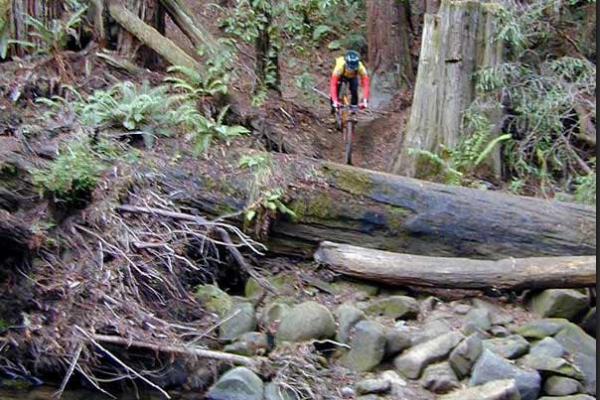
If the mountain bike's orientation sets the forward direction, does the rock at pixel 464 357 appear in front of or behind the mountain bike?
in front

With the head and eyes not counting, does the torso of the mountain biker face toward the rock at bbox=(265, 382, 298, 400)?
yes

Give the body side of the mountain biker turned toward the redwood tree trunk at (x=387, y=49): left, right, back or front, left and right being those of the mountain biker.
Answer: back

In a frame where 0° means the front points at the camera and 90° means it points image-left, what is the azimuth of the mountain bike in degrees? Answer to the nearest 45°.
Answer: approximately 0°

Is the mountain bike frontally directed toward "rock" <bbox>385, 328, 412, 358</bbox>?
yes

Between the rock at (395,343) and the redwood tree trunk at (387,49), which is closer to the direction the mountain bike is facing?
the rock

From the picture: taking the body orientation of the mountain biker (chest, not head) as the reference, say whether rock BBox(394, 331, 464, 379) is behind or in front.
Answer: in front

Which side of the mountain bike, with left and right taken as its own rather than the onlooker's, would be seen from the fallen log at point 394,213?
front

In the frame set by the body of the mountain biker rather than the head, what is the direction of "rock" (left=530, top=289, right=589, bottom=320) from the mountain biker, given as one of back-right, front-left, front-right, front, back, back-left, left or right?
front-left

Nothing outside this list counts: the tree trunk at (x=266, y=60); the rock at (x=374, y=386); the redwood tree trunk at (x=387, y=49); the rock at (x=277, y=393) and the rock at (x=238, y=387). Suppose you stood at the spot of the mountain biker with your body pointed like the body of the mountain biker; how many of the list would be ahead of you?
3

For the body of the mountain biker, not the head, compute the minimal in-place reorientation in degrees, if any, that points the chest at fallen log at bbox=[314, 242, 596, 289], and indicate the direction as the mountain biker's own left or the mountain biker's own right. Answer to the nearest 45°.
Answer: approximately 45° to the mountain biker's own left

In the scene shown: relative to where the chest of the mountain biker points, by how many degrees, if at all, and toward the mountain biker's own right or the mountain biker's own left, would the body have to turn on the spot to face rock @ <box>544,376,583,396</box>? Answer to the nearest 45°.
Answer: approximately 45° to the mountain biker's own left

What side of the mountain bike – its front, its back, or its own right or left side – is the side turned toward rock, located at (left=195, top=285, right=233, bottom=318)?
front

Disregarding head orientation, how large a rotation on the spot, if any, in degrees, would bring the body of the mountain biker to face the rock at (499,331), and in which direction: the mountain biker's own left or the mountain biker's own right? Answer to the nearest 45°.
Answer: approximately 45° to the mountain biker's own left
